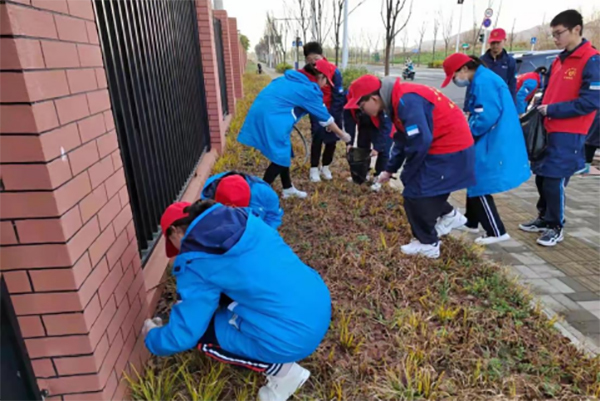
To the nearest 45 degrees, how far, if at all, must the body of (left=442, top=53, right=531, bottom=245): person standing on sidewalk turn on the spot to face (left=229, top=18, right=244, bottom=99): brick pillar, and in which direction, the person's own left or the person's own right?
approximately 45° to the person's own right

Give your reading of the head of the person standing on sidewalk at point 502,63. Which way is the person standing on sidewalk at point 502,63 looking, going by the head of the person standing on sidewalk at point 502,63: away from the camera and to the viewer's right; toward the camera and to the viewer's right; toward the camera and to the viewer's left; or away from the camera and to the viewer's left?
toward the camera and to the viewer's left

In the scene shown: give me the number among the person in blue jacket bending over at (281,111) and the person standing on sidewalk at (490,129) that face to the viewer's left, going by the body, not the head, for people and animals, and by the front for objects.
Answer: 1

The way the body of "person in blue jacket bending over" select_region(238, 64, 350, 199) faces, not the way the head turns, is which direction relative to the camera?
to the viewer's right

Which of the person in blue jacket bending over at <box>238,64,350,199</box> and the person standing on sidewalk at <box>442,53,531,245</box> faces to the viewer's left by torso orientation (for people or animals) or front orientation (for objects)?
the person standing on sidewalk at <box>442,53,531,245</box>

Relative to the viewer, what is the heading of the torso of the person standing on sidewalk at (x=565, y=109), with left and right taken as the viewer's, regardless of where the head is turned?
facing the viewer and to the left of the viewer

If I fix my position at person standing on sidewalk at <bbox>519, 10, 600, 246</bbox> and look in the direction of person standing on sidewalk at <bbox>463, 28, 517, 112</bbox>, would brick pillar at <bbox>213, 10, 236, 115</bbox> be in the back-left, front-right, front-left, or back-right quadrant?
front-left

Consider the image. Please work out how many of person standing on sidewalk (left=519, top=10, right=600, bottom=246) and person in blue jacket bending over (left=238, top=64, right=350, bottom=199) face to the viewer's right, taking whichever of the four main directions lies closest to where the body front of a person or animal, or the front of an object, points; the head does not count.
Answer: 1

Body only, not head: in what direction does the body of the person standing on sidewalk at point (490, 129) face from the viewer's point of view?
to the viewer's left

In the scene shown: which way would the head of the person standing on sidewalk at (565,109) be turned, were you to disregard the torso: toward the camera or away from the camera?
toward the camera

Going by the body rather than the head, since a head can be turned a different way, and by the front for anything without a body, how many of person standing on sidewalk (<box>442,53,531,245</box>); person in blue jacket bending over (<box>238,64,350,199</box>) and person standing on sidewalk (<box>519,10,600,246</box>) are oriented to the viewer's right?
1

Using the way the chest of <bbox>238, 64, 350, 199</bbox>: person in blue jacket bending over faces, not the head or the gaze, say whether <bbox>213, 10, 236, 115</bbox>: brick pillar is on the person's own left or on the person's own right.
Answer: on the person's own left

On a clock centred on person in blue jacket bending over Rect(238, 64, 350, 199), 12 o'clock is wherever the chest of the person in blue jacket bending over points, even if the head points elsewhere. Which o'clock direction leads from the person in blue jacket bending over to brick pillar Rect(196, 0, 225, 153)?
The brick pillar is roughly at 8 o'clock from the person in blue jacket bending over.

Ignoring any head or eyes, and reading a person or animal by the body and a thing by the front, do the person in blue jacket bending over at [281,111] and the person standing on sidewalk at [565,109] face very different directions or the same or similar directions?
very different directions

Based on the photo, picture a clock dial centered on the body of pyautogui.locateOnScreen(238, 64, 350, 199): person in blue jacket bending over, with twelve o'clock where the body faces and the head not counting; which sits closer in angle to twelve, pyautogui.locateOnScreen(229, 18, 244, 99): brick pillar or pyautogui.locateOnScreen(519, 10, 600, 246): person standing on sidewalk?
the person standing on sidewalk

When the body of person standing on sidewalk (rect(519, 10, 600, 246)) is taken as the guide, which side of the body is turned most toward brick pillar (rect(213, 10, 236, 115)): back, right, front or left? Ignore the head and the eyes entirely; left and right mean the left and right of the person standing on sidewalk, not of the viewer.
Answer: right

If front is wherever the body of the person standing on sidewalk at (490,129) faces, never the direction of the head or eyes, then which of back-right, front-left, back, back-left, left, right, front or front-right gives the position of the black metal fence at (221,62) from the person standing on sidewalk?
front-right

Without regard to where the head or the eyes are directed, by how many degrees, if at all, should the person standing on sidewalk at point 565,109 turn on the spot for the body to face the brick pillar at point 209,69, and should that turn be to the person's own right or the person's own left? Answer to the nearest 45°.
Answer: approximately 45° to the person's own right

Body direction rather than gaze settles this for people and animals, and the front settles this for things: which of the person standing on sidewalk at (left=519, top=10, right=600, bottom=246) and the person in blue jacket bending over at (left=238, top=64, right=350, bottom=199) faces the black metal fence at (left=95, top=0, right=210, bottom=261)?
the person standing on sidewalk at (left=519, top=10, right=600, bottom=246)
